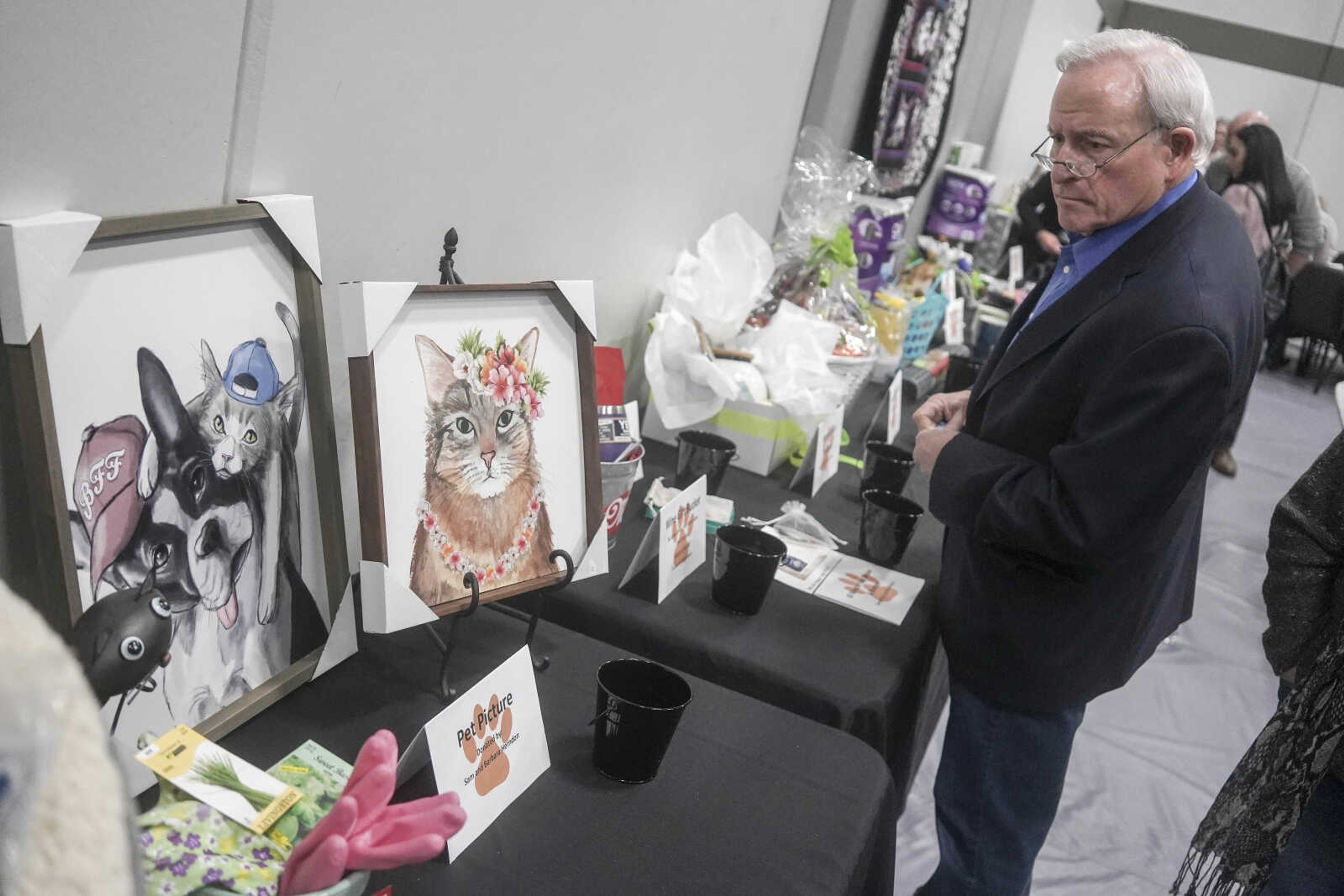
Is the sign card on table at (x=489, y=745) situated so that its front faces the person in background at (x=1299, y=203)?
no

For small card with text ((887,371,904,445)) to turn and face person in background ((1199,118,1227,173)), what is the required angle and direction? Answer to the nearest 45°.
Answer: approximately 135° to its left

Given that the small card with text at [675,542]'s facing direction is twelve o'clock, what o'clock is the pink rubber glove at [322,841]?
The pink rubber glove is roughly at 2 o'clock from the small card with text.

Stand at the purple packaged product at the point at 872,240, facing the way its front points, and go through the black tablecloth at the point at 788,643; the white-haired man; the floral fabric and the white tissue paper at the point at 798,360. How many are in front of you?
4

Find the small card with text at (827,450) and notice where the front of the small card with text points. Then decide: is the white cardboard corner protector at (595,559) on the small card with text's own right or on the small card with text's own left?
on the small card with text's own right

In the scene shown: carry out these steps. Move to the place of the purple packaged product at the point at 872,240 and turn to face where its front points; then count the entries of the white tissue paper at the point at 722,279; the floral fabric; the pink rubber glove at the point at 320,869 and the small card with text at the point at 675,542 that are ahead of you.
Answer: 4

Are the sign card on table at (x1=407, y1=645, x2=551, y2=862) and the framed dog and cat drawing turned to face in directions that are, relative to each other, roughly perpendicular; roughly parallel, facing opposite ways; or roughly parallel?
roughly parallel

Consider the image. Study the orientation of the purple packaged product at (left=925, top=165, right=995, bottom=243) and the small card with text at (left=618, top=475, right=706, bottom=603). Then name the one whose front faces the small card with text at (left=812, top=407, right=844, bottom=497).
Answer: the purple packaged product

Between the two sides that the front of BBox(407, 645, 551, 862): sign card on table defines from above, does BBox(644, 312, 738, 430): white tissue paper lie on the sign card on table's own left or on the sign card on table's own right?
on the sign card on table's own left

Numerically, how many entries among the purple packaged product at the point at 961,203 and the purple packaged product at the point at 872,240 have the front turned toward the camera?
2

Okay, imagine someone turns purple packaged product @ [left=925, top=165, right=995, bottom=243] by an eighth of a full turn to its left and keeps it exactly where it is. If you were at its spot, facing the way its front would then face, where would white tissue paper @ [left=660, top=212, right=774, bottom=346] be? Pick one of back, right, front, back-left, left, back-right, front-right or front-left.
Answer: front-right

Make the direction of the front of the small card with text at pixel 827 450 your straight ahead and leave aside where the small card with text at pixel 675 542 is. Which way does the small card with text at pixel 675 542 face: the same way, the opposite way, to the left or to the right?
the same way

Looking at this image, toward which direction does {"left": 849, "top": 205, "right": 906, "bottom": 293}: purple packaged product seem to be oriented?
toward the camera

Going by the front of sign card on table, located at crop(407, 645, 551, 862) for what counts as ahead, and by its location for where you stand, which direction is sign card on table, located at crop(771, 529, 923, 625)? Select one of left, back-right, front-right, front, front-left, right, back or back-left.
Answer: left

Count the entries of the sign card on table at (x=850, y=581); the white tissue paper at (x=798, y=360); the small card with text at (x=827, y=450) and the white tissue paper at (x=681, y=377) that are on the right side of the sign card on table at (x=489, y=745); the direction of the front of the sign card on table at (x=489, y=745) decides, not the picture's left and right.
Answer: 0

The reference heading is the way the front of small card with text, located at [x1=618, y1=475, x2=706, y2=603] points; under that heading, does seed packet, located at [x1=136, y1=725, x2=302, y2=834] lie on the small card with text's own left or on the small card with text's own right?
on the small card with text's own right

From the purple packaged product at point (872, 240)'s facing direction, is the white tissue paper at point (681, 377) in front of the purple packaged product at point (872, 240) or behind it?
in front
